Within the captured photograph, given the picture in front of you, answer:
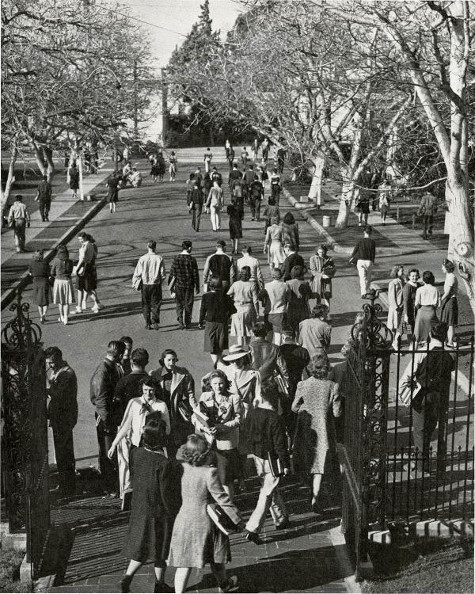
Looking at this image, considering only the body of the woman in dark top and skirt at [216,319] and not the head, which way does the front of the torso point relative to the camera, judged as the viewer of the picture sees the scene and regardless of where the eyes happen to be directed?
away from the camera

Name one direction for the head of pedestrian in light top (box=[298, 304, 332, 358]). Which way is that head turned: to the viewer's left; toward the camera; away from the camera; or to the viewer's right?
away from the camera

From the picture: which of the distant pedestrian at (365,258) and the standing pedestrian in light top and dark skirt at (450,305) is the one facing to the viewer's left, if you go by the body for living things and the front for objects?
the standing pedestrian in light top and dark skirt at (450,305)

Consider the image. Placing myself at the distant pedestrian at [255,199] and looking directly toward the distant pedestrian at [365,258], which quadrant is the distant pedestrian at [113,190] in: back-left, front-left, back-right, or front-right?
back-right

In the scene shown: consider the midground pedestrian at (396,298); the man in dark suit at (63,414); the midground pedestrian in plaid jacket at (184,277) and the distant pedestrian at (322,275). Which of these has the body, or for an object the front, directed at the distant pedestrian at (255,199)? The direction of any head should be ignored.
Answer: the midground pedestrian in plaid jacket at (184,277)

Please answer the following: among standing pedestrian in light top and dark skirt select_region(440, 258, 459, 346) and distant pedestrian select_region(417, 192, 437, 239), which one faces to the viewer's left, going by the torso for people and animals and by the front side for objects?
standing pedestrian in light top and dark skirt select_region(440, 258, 459, 346)
